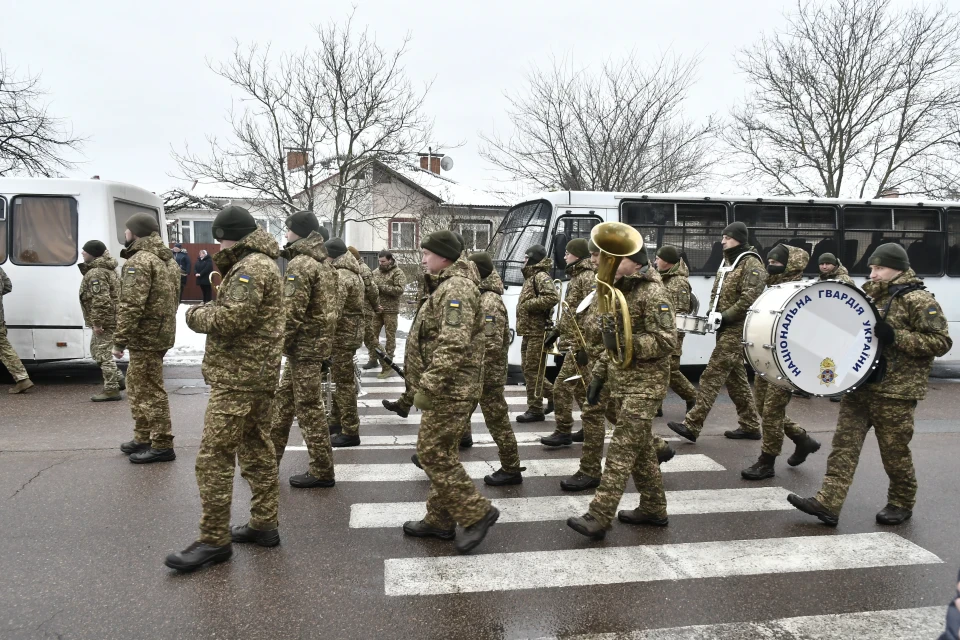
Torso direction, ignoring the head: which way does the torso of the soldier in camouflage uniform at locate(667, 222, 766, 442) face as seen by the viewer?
to the viewer's left

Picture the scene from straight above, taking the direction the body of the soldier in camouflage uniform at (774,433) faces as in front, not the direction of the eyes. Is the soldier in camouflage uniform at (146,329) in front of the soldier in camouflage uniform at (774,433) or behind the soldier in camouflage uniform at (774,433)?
in front

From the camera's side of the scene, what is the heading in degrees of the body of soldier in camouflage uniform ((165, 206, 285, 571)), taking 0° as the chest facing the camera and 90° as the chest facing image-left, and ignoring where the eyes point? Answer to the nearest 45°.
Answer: approximately 90°

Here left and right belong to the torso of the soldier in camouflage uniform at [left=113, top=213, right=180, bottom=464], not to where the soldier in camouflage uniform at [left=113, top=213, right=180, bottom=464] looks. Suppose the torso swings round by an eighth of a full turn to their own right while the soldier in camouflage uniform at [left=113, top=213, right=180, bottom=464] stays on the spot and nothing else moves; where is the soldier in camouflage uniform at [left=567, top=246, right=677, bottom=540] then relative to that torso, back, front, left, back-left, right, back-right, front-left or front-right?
back

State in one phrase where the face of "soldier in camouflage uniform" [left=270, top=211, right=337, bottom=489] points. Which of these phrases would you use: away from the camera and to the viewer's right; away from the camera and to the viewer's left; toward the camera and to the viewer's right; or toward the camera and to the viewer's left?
away from the camera and to the viewer's left

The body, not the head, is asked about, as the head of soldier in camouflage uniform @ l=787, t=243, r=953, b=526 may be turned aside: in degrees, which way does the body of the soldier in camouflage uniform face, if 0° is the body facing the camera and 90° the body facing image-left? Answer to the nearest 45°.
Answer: approximately 90°

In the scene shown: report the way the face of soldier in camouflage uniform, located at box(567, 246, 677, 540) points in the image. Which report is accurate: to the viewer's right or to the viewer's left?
to the viewer's left

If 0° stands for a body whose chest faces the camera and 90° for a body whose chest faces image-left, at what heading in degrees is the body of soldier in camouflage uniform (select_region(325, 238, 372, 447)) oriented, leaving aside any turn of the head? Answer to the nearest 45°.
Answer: approximately 90°
